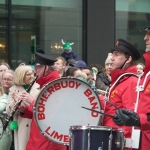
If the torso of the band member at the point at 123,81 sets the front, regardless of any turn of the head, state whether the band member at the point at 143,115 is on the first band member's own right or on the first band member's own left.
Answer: on the first band member's own left

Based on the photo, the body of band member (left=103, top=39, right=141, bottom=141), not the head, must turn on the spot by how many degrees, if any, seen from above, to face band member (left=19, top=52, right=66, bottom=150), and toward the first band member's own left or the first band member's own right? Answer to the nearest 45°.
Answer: approximately 45° to the first band member's own right

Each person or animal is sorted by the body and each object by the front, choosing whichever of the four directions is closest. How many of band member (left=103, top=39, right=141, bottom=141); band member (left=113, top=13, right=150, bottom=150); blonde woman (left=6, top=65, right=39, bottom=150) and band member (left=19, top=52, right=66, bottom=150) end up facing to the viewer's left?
3

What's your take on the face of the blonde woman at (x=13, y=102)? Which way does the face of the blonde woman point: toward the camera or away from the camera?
toward the camera

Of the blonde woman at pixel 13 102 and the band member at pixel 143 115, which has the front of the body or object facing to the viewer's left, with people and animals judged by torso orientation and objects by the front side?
the band member

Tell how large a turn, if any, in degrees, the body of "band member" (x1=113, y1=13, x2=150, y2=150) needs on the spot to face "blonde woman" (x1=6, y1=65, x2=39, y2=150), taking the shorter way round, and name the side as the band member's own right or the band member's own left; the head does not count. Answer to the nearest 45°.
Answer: approximately 45° to the band member's own right

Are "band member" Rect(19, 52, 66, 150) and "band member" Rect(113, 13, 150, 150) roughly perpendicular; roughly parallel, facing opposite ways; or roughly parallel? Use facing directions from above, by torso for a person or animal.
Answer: roughly parallel

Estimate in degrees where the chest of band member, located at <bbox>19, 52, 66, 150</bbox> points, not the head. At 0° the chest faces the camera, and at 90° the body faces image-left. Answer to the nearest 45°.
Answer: approximately 90°

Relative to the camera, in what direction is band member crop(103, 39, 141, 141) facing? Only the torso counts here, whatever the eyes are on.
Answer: to the viewer's left

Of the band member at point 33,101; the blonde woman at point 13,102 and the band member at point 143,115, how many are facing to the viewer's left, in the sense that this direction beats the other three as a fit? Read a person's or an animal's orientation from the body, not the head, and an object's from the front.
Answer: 2

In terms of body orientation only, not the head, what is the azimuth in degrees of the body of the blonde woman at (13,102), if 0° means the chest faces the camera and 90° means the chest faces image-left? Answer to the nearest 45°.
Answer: approximately 315°

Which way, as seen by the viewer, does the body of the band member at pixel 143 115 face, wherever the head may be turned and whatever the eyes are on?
to the viewer's left

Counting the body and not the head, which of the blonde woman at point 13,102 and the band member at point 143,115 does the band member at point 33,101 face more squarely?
the blonde woman

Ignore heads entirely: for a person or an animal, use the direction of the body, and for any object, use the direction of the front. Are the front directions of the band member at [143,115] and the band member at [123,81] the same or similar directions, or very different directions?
same or similar directions
